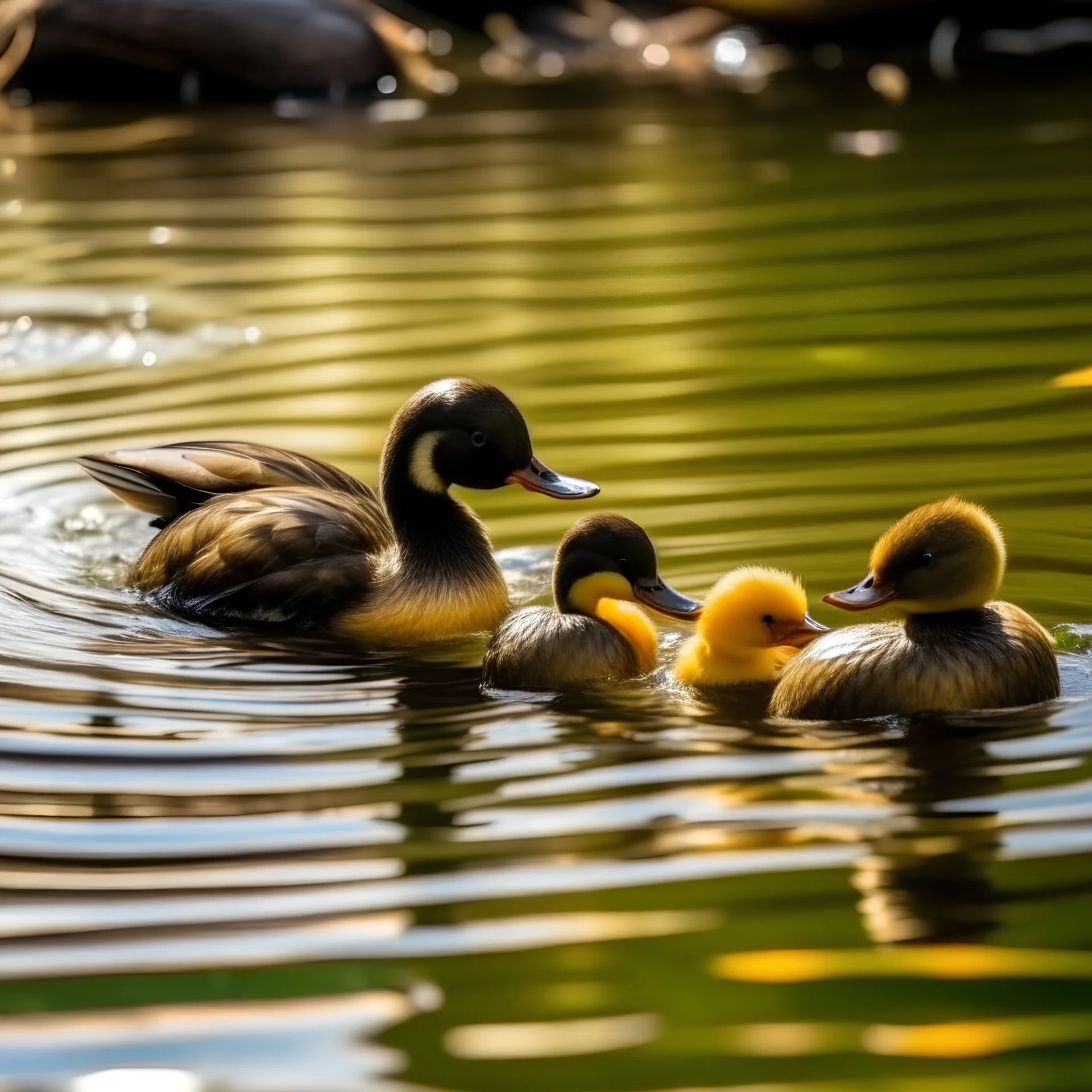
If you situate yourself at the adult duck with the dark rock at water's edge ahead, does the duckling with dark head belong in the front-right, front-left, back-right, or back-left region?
back-right

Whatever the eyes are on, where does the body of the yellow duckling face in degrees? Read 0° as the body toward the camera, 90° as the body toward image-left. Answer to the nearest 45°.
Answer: approximately 270°

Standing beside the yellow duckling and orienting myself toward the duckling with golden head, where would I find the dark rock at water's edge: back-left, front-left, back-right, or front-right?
back-left

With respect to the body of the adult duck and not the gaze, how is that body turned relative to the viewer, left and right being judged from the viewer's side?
facing to the right of the viewer

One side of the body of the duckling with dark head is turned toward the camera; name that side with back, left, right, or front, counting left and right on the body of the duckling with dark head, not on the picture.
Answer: right

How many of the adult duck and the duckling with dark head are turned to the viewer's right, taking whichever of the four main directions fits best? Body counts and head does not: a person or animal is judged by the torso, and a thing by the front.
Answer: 2

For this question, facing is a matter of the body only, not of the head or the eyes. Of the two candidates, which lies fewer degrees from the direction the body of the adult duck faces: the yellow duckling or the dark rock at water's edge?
the yellow duckling

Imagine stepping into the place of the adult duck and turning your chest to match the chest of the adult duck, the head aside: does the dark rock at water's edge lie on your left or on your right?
on your left
